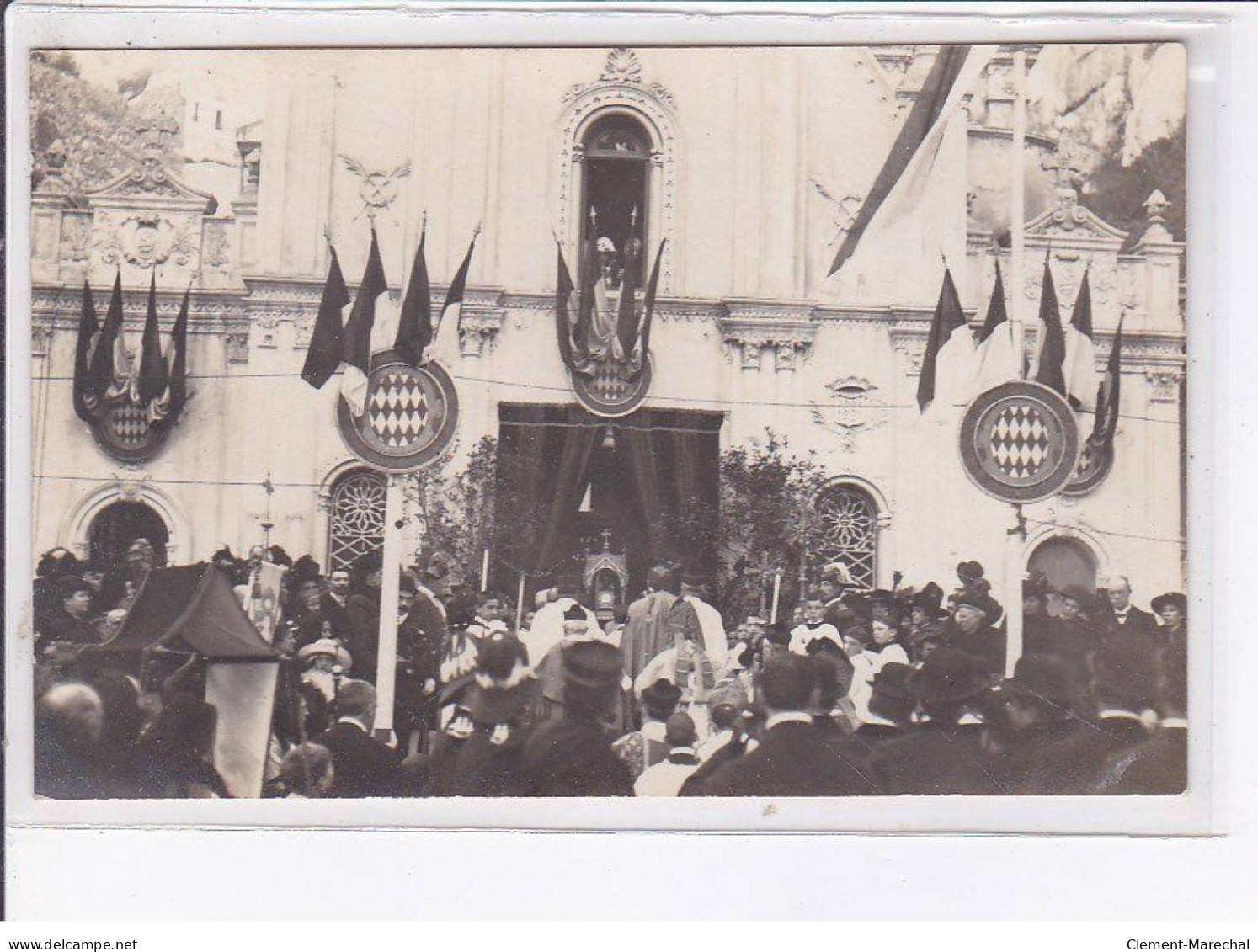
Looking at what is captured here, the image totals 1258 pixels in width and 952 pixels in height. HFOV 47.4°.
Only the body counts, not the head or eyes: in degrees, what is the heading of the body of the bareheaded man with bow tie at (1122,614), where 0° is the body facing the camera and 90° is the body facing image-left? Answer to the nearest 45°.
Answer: approximately 45°

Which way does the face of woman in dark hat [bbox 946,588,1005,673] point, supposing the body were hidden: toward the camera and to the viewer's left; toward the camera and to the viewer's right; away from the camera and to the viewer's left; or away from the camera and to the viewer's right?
toward the camera and to the viewer's left

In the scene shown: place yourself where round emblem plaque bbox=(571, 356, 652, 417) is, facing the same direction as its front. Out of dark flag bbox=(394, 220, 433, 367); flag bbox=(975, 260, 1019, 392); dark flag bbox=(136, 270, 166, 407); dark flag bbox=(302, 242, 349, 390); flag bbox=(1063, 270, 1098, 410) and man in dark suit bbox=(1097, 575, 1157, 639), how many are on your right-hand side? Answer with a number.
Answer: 3
